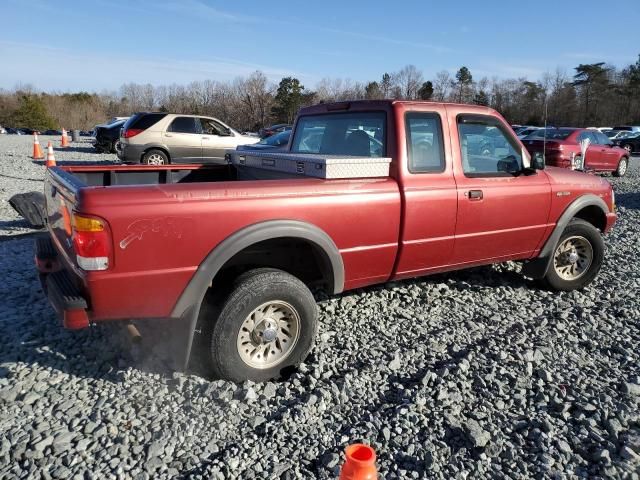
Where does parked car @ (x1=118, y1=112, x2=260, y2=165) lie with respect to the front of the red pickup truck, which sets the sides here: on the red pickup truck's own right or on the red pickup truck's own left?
on the red pickup truck's own left

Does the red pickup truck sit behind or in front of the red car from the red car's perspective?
behind

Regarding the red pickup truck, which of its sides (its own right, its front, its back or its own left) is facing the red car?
front

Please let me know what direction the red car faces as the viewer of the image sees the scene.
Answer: facing away from the viewer and to the right of the viewer

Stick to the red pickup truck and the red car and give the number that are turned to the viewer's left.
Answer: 0

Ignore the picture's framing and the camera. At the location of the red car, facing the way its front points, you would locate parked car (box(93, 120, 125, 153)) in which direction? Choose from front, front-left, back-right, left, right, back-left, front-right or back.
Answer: back-left

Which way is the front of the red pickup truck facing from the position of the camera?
facing away from the viewer and to the right of the viewer

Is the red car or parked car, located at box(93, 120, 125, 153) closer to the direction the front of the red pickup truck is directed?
the red car

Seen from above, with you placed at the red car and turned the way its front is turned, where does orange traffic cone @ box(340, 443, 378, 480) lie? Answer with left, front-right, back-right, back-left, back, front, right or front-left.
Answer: back-right

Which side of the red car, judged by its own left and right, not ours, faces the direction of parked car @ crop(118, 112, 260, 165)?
back
